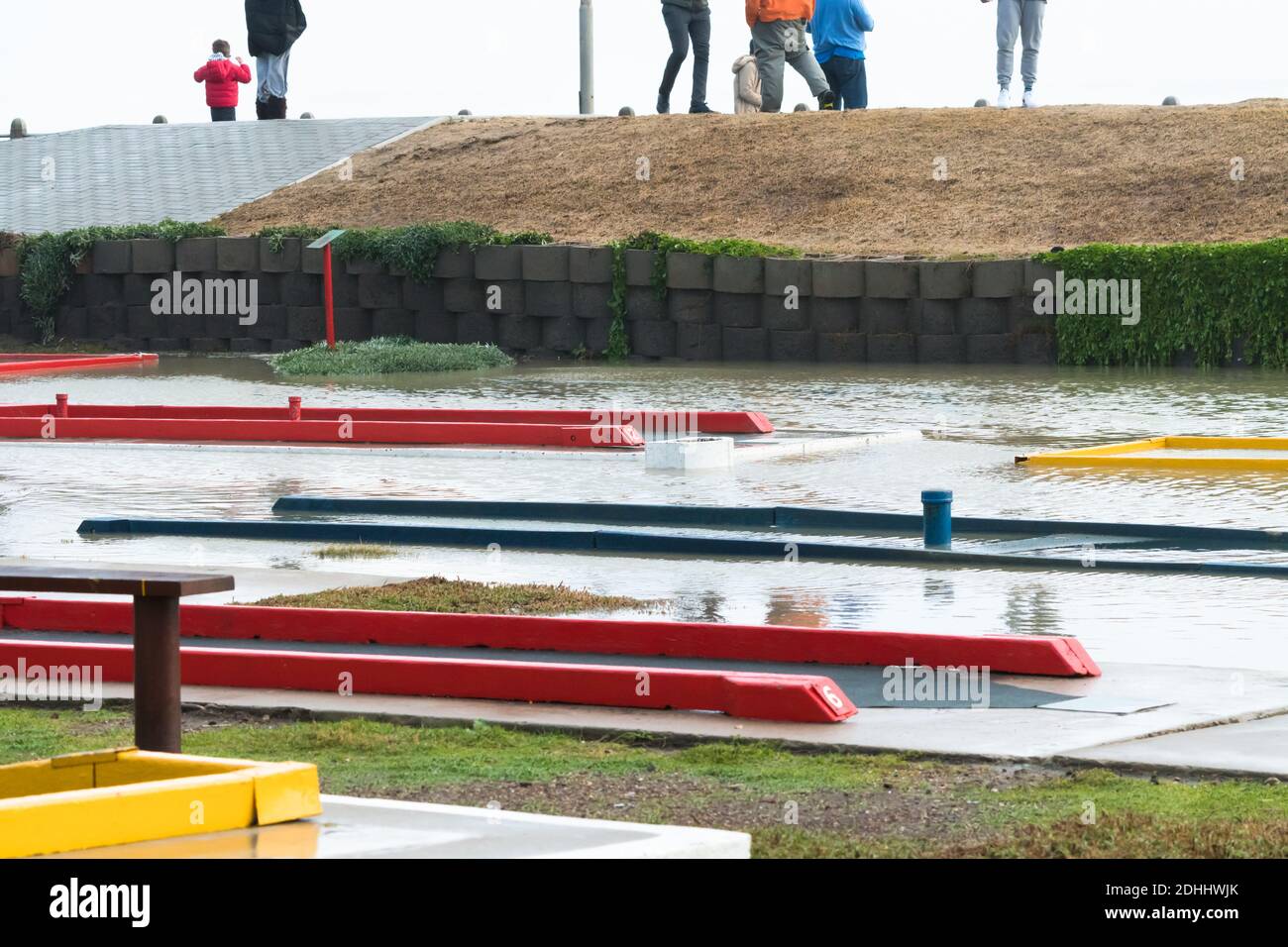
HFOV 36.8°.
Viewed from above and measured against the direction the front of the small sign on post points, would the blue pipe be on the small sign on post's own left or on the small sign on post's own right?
on the small sign on post's own left

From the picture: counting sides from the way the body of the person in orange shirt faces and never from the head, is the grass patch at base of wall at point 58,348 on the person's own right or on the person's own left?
on the person's own left

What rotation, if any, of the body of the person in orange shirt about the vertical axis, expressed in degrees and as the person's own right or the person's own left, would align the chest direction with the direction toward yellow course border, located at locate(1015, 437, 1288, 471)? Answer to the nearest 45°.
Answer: approximately 180°

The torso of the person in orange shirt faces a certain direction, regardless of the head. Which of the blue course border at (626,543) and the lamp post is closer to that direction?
the lamp post

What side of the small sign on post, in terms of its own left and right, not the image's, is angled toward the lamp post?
back

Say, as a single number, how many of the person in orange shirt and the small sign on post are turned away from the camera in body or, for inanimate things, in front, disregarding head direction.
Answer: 1

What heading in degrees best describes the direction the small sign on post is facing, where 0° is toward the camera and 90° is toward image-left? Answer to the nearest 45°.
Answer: approximately 45°

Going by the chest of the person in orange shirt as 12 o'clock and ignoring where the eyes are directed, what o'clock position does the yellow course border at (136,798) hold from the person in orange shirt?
The yellow course border is roughly at 6 o'clock from the person in orange shirt.

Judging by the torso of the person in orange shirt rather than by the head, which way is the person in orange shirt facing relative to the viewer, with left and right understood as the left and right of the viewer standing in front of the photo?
facing away from the viewer

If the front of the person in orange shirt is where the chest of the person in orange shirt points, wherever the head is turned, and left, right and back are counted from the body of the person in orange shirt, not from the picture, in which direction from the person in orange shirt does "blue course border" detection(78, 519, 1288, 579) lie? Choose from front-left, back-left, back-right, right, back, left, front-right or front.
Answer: back

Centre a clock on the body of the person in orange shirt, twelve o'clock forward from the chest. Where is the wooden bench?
The wooden bench is roughly at 6 o'clock from the person in orange shirt.

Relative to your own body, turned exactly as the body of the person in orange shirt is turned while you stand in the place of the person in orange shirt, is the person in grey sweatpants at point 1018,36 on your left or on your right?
on your right

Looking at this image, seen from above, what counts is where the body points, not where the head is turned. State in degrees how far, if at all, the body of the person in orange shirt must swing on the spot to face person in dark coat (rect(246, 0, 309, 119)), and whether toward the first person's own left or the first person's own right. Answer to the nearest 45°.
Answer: approximately 90° to the first person's own left

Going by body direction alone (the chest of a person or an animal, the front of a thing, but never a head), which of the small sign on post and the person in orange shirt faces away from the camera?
the person in orange shirt
